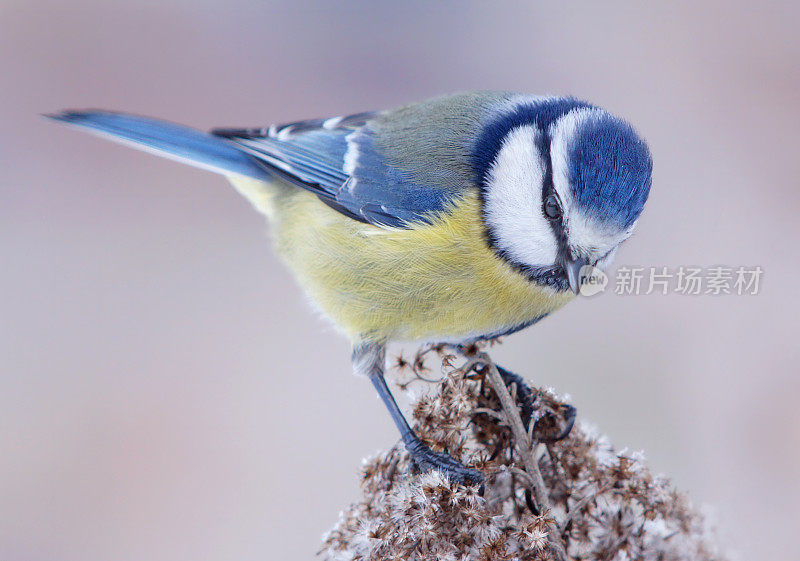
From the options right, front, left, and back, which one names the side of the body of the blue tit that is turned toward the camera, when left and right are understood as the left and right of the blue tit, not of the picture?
right
